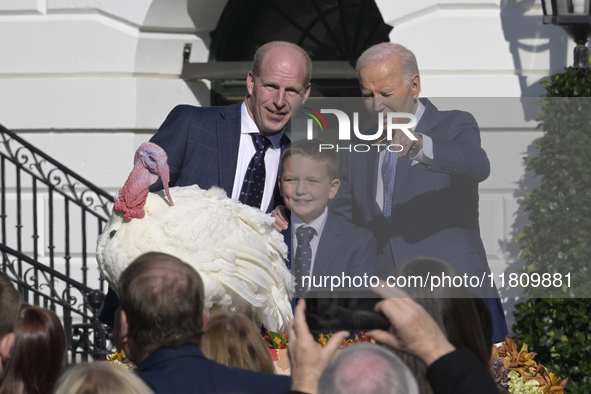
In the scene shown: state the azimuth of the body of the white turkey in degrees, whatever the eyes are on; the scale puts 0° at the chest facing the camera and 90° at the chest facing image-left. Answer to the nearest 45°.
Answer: approximately 90°

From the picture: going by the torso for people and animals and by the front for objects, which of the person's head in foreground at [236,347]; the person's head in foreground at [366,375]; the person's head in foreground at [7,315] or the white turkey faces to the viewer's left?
the white turkey

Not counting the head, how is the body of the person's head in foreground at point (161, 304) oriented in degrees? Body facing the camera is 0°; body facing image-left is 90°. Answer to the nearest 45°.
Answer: approximately 180°

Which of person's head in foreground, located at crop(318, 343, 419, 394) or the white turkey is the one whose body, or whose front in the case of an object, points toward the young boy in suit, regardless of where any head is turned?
the person's head in foreground

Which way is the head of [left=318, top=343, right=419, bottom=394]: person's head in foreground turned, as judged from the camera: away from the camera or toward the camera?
away from the camera

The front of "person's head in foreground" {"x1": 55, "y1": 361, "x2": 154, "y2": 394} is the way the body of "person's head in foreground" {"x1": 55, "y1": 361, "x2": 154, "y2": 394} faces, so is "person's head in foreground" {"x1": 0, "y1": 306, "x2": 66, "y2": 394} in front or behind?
in front

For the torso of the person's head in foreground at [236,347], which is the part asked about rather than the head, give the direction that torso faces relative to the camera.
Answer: away from the camera

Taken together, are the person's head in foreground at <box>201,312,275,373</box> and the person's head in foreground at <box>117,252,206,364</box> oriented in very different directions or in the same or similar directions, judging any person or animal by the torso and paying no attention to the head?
same or similar directions

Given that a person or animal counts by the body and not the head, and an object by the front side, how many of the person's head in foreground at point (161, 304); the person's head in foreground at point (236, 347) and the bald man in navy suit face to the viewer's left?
0

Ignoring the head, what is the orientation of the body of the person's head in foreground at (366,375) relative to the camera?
away from the camera

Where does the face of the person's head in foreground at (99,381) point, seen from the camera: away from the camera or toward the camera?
away from the camera

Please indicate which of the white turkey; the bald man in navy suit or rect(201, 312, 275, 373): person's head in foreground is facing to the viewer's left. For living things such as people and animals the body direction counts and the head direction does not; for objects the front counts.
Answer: the white turkey

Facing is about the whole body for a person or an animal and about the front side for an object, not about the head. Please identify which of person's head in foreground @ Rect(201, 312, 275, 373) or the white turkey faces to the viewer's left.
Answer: the white turkey

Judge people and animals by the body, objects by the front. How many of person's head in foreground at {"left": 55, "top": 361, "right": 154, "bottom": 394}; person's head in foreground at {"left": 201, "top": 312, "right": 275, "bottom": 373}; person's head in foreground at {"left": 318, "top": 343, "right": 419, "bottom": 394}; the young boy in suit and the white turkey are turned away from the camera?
3

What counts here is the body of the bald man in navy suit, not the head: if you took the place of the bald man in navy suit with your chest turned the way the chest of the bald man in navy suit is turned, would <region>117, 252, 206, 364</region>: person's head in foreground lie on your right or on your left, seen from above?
on your right

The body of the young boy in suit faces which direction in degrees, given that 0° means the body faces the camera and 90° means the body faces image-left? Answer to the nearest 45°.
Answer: approximately 45°

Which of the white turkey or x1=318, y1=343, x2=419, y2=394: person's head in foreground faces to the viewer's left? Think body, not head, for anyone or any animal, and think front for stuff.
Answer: the white turkey

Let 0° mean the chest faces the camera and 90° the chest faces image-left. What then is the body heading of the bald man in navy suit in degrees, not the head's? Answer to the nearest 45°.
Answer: approximately 315°
